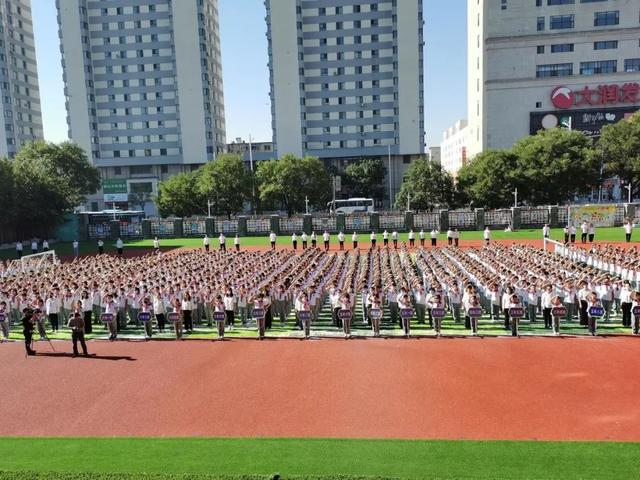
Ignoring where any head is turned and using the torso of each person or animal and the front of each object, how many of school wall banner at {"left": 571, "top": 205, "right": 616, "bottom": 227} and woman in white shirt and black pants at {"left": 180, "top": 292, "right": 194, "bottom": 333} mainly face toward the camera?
2

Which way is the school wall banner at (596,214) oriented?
toward the camera

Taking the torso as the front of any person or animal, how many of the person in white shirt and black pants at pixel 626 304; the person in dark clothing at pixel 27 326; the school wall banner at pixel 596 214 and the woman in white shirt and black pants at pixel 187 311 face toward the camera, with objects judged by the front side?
3

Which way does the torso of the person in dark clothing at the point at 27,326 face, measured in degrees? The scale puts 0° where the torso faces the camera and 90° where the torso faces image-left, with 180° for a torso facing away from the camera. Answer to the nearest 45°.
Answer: approximately 270°

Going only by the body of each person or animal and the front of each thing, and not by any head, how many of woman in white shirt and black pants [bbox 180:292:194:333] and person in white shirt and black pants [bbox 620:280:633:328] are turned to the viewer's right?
0

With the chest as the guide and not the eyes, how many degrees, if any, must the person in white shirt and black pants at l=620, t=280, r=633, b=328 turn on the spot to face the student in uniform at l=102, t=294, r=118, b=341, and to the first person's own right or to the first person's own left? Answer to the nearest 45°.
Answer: approximately 45° to the first person's own right

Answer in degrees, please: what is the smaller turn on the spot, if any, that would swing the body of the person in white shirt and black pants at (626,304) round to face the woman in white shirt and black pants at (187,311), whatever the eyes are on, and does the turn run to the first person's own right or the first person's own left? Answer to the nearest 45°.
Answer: approximately 45° to the first person's own right

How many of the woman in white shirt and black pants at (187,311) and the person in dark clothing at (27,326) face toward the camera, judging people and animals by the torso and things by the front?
1

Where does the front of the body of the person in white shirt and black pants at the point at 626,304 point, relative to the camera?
toward the camera

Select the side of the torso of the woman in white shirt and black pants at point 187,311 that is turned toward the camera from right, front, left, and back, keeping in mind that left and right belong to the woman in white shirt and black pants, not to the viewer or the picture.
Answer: front

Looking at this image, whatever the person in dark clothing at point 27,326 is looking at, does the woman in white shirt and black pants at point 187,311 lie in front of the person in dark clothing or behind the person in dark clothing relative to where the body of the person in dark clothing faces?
in front

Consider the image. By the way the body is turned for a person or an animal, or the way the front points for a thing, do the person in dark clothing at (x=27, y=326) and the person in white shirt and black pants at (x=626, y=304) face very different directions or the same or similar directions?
very different directions

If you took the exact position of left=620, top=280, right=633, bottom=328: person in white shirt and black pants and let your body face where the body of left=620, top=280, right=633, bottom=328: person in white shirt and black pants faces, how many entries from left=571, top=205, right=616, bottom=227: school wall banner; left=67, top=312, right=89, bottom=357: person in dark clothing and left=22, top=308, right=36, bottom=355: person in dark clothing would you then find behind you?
1

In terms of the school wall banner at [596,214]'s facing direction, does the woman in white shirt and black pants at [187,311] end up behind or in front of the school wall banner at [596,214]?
in front

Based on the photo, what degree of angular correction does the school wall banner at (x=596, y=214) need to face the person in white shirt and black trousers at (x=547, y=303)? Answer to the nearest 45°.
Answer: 0° — it already faces them
